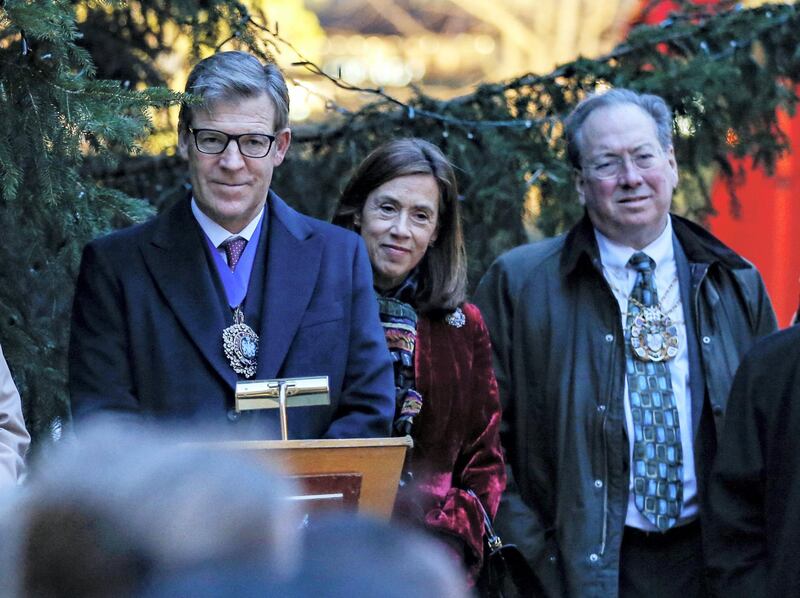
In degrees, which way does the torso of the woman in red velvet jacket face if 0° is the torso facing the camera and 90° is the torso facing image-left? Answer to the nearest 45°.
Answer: approximately 45°

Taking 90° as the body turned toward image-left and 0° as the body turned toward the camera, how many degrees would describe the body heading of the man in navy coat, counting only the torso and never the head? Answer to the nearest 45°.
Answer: approximately 0°

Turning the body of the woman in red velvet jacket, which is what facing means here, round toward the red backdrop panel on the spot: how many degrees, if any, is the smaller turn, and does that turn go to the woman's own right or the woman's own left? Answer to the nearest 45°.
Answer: approximately 180°

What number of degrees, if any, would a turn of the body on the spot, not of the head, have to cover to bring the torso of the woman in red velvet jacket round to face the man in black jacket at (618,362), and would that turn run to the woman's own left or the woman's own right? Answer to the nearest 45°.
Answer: approximately 135° to the woman's own left
